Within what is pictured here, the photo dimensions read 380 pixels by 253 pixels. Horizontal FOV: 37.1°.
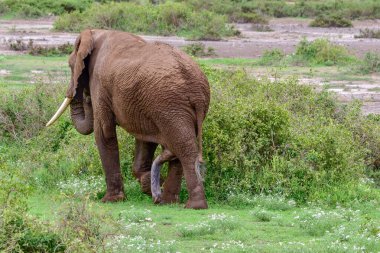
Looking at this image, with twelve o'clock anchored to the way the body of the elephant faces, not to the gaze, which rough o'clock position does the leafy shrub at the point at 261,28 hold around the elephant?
The leafy shrub is roughly at 2 o'clock from the elephant.

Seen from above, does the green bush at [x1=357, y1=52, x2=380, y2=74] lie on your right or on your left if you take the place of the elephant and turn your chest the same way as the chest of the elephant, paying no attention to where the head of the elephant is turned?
on your right

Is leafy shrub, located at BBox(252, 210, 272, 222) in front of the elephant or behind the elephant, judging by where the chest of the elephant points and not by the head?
behind

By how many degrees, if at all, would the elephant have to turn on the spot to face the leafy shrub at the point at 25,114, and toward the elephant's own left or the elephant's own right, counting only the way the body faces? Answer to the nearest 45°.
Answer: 0° — it already faces it

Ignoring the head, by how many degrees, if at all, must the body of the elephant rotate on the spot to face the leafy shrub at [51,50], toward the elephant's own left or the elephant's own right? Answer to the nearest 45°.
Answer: approximately 45° to the elephant's own right

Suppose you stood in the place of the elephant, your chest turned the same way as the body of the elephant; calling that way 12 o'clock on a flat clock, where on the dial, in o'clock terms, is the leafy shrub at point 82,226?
The leafy shrub is roughly at 8 o'clock from the elephant.

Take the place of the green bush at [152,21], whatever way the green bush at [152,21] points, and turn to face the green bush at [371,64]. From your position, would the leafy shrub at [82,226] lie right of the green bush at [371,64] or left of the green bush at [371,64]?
right

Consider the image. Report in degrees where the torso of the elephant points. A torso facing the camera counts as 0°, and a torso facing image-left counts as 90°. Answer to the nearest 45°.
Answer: approximately 135°

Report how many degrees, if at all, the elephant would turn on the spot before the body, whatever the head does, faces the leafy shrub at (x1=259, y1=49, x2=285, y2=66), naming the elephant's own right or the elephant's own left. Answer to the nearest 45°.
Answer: approximately 45° to the elephant's own right

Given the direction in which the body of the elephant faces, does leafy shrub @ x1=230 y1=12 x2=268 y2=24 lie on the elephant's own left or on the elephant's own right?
on the elephant's own right

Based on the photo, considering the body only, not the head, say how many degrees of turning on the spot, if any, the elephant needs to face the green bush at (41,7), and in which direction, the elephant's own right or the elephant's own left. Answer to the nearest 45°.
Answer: approximately 45° to the elephant's own right

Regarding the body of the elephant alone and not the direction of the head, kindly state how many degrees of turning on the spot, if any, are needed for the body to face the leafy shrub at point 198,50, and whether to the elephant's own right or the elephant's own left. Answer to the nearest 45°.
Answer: approximately 45° to the elephant's own right
